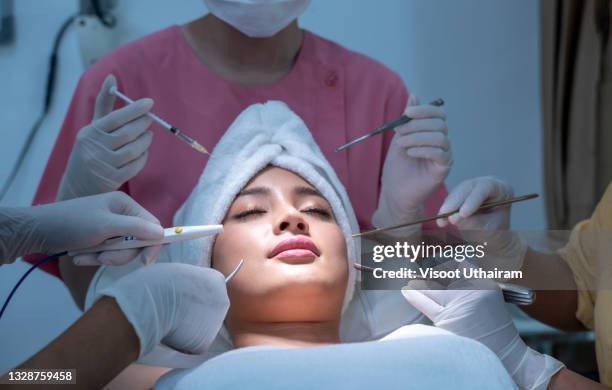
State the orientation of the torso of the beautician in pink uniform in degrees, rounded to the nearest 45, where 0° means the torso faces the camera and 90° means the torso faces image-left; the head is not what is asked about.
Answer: approximately 0°

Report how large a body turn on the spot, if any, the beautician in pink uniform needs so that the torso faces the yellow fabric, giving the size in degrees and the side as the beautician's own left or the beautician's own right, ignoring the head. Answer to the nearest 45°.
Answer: approximately 45° to the beautician's own left
